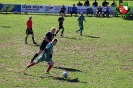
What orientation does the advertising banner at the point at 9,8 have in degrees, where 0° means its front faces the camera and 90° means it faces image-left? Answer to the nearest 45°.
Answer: approximately 0°
